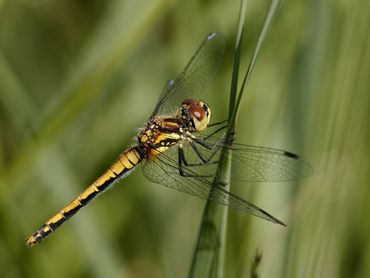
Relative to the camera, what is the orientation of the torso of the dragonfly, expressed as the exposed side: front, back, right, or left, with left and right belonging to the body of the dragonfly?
right
